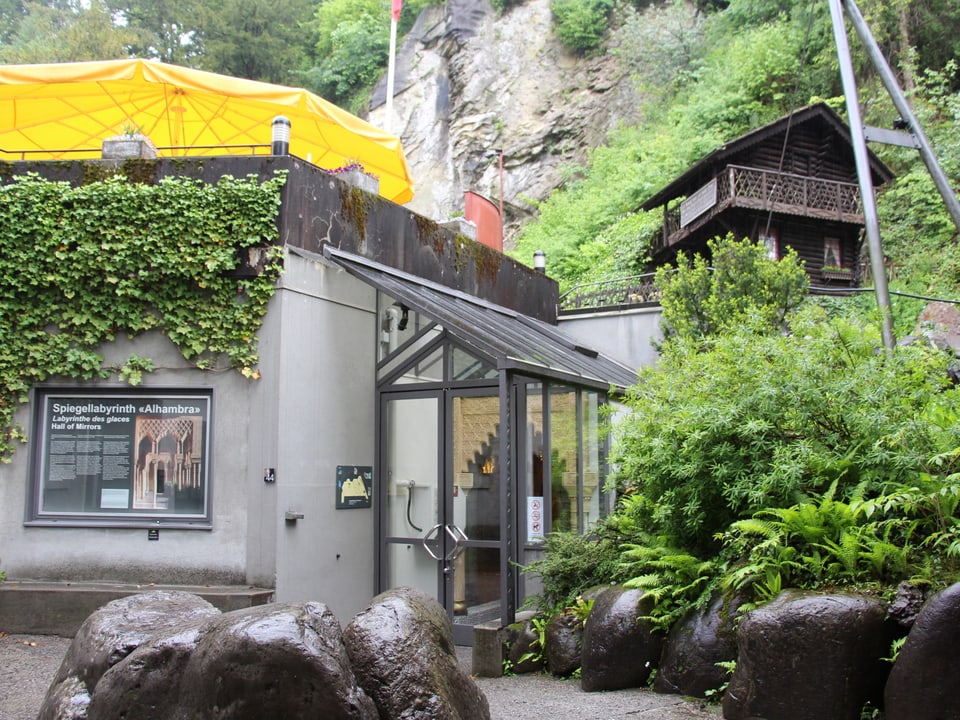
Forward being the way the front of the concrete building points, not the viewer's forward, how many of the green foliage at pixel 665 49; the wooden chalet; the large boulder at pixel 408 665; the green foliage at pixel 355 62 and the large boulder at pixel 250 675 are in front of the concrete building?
2

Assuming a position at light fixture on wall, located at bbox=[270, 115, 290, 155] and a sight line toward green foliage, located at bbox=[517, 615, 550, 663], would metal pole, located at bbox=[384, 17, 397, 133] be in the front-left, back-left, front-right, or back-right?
back-left

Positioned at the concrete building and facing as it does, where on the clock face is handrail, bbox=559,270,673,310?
The handrail is roughly at 7 o'clock from the concrete building.

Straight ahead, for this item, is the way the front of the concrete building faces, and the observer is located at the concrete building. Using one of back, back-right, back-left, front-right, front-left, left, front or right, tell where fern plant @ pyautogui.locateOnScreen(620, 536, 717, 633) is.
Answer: front-left

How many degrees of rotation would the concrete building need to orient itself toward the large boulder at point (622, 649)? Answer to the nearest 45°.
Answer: approximately 45° to its left

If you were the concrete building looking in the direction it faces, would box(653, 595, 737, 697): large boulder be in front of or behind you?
in front

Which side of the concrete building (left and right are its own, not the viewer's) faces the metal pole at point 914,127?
left

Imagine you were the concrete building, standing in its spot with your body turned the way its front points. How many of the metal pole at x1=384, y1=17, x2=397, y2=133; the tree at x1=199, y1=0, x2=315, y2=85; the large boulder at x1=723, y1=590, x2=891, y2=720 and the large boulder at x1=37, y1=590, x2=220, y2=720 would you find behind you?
2

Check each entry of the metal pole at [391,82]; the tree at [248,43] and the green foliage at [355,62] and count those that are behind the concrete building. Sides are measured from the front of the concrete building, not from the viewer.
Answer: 3

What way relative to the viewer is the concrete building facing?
toward the camera

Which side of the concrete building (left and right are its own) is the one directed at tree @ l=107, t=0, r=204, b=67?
back

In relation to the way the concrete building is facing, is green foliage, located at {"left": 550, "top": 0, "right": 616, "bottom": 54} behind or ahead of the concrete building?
behind

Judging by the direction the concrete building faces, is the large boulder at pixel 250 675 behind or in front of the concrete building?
in front

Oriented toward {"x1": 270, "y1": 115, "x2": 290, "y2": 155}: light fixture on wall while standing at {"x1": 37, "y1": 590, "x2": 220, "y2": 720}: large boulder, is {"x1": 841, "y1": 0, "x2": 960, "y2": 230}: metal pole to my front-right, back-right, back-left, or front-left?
front-right

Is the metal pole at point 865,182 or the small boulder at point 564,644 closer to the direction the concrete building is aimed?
the small boulder

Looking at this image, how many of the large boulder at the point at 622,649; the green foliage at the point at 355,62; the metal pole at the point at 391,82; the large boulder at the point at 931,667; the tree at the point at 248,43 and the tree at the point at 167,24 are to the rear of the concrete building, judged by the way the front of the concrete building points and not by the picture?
4

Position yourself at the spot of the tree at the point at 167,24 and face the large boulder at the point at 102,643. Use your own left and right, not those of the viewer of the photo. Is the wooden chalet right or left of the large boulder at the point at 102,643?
left

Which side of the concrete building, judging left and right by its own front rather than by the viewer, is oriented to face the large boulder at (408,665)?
front

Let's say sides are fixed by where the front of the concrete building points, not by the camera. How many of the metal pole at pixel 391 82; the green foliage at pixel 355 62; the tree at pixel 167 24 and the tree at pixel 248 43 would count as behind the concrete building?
4

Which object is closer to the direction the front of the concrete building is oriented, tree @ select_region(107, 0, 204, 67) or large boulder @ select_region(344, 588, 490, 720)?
the large boulder

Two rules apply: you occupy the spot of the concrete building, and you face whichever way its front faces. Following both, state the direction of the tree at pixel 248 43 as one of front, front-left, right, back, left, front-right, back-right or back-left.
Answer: back
